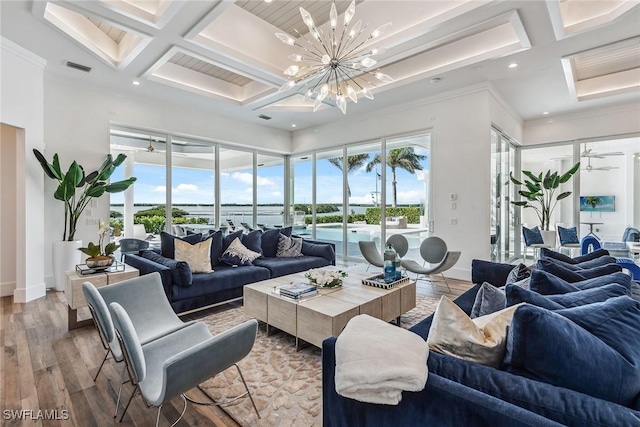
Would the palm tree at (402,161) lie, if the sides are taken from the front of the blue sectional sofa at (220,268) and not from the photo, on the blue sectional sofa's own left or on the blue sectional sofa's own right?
on the blue sectional sofa's own left

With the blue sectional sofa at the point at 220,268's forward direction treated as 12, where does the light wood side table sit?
The light wood side table is roughly at 4 o'clock from the blue sectional sofa.

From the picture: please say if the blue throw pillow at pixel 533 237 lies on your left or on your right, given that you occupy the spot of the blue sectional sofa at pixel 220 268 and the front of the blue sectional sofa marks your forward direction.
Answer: on your left

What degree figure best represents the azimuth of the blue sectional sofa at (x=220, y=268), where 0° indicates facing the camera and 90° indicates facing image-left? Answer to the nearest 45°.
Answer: approximately 315°

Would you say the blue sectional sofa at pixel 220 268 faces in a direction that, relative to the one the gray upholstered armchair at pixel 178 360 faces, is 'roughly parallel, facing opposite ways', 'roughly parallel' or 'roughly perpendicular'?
roughly perpendicular

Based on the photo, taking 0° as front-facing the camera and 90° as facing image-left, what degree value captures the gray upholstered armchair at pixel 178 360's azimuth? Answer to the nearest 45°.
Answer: approximately 225°
